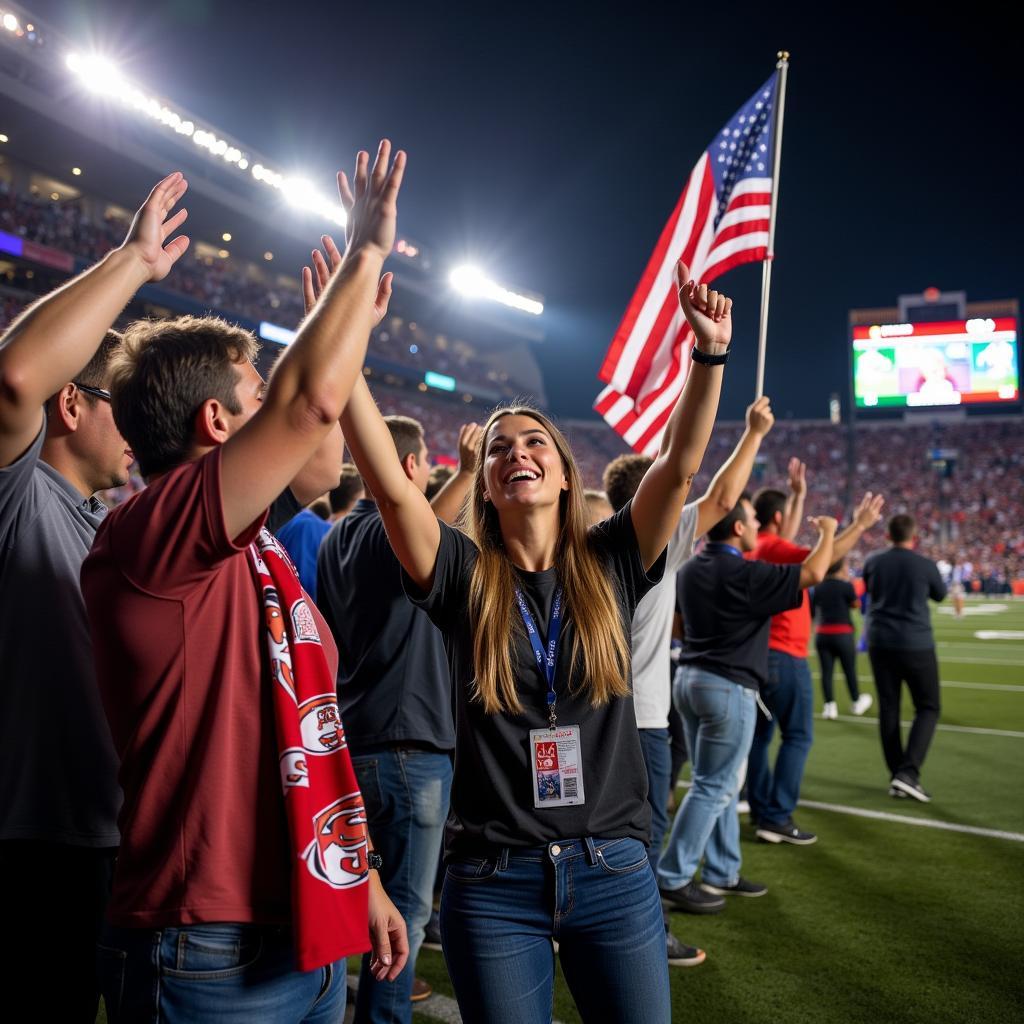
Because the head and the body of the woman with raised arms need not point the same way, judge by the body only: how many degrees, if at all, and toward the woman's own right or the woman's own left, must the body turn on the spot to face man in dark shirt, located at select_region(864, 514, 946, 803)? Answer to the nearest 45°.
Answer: approximately 135° to the woman's own left

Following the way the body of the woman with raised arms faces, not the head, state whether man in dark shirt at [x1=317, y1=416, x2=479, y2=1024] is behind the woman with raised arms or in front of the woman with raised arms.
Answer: behind

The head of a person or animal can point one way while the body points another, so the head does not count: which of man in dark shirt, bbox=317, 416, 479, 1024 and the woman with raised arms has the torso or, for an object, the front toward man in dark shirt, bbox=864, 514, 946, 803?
man in dark shirt, bbox=317, 416, 479, 1024

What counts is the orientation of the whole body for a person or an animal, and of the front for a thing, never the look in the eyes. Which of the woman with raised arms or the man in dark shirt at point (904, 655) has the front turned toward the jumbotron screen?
the man in dark shirt

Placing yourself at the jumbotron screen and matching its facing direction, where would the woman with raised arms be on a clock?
The woman with raised arms is roughly at 12 o'clock from the jumbotron screen.

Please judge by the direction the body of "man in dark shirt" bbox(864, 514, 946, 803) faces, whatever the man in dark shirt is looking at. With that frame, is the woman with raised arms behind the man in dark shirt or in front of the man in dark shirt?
behind

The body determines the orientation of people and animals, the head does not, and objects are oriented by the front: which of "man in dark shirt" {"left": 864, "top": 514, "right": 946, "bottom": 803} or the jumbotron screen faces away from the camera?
the man in dark shirt

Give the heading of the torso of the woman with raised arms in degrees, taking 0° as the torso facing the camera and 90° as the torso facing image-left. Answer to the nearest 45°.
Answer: approximately 0°

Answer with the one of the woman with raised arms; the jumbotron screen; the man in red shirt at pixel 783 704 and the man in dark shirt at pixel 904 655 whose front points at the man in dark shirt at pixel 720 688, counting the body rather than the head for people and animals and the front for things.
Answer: the jumbotron screen

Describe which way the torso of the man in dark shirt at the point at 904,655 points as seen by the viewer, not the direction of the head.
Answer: away from the camera

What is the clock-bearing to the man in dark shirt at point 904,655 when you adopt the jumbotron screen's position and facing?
The man in dark shirt is roughly at 12 o'clock from the jumbotron screen.

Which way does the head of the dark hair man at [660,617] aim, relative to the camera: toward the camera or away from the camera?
away from the camera

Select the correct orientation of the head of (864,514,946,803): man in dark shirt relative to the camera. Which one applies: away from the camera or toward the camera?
away from the camera
